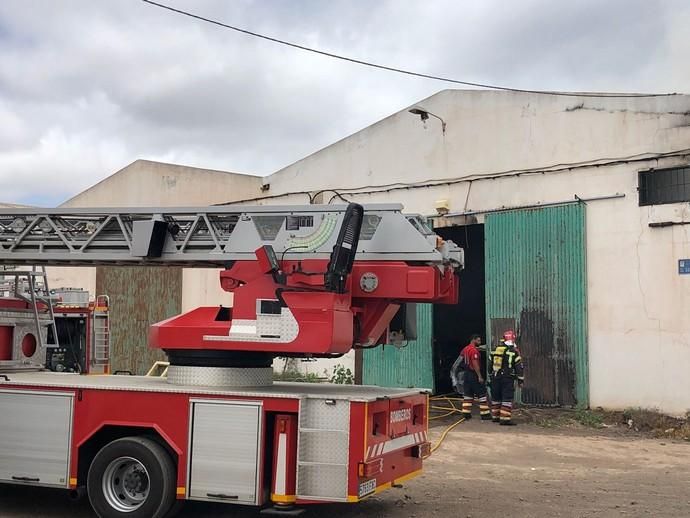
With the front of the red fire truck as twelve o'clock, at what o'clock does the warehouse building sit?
The warehouse building is roughly at 3 o'clock from the red fire truck.

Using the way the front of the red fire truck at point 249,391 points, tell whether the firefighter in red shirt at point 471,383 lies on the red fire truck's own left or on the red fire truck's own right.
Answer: on the red fire truck's own right

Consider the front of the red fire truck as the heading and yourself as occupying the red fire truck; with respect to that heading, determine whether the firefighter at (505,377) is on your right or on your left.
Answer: on your right

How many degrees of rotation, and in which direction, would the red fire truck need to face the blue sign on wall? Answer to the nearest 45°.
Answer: approximately 90° to its right

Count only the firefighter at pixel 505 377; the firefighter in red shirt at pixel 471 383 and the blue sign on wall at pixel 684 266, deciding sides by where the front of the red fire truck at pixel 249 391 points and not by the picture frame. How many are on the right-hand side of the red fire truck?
3

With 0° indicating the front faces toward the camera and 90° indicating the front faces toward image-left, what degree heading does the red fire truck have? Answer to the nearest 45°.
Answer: approximately 135°
